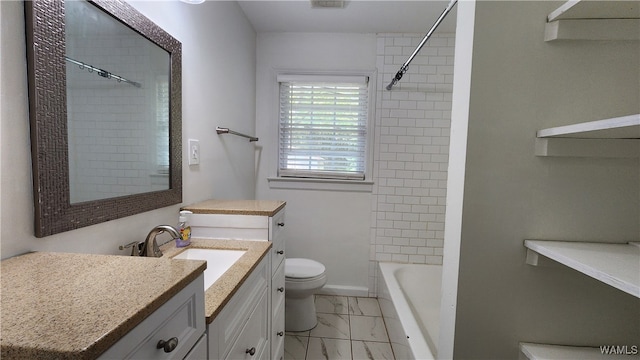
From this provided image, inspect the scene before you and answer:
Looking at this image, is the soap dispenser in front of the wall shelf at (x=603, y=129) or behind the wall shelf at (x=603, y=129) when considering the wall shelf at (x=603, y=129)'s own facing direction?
in front

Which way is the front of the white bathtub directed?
to the viewer's left

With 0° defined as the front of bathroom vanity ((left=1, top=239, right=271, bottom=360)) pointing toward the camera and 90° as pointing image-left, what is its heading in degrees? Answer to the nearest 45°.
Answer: approximately 315°

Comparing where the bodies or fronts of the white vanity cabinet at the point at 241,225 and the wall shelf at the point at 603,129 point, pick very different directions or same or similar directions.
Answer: very different directions

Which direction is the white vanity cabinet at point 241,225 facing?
to the viewer's right

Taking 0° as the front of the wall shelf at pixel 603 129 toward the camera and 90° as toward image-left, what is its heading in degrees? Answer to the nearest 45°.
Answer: approximately 45°

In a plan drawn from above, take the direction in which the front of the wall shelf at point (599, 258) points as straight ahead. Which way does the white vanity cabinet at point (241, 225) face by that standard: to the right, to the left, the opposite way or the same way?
the opposite way
